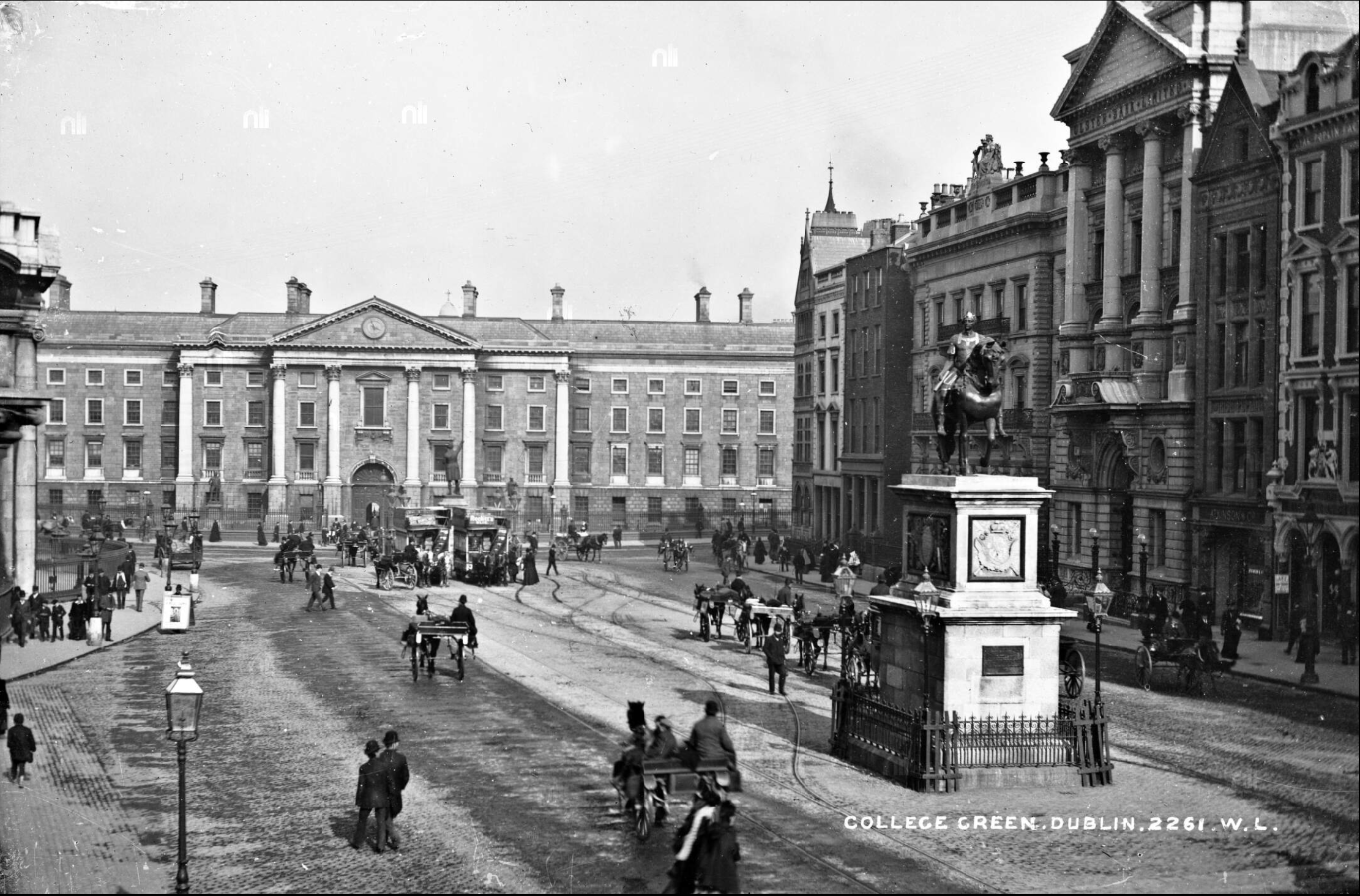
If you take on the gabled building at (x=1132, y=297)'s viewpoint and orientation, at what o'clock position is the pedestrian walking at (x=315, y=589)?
The pedestrian walking is roughly at 1 o'clock from the gabled building.

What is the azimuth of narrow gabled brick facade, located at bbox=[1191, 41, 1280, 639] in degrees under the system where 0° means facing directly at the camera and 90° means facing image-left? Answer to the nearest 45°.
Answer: approximately 45°

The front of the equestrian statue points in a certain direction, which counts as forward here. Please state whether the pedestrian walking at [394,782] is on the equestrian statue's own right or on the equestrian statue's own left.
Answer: on the equestrian statue's own right

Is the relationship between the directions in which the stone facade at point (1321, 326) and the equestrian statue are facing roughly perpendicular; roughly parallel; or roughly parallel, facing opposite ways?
roughly perpendicular

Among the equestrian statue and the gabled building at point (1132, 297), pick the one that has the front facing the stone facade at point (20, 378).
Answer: the gabled building

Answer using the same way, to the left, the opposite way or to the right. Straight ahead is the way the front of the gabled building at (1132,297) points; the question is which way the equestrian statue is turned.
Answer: to the left

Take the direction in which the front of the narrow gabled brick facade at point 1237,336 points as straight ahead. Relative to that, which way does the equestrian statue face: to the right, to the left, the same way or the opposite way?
to the left
